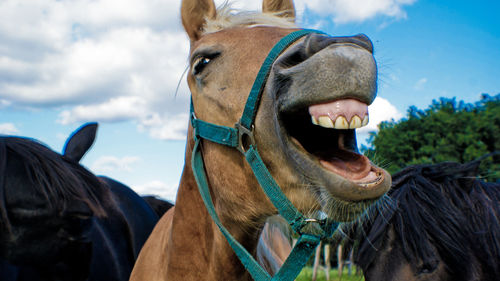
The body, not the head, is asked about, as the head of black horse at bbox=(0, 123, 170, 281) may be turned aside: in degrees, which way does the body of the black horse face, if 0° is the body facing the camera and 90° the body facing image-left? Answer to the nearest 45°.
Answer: approximately 45°

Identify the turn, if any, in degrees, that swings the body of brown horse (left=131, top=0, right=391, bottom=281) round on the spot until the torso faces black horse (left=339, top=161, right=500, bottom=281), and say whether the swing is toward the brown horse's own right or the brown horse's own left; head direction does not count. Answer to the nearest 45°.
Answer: approximately 90° to the brown horse's own left

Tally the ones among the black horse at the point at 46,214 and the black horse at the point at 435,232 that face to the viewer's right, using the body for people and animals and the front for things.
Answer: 0

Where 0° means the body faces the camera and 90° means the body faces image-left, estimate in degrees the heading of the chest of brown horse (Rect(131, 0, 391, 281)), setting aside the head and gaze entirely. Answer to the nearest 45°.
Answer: approximately 315°

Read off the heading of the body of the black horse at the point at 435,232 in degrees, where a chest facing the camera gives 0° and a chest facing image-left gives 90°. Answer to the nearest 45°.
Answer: approximately 45°
